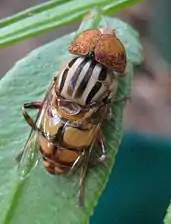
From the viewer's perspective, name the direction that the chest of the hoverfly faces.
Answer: away from the camera
